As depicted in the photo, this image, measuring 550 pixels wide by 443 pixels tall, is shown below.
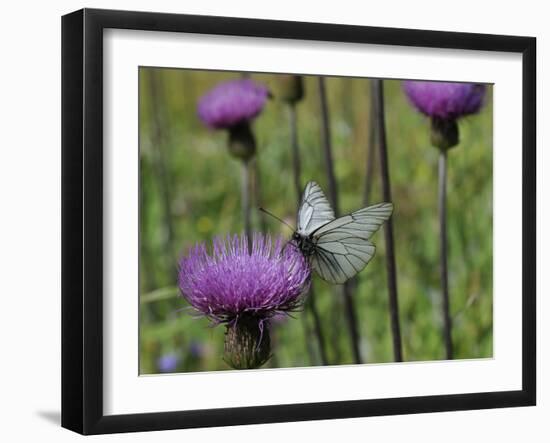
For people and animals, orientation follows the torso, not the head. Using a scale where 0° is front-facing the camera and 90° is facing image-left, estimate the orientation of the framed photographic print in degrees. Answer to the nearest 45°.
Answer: approximately 315°
